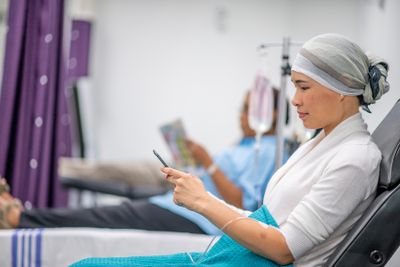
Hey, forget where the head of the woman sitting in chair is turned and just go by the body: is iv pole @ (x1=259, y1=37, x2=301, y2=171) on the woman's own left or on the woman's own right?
on the woman's own right

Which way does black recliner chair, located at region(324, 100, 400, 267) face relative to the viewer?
to the viewer's left

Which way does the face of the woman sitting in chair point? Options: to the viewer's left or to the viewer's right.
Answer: to the viewer's left

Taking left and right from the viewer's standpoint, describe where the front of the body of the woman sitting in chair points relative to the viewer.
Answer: facing to the left of the viewer

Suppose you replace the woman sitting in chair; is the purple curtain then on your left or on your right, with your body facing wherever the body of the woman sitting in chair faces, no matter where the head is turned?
on your right
